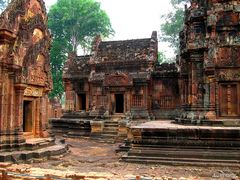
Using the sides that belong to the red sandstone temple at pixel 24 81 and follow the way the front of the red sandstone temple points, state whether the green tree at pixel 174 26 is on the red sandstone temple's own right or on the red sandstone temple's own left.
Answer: on the red sandstone temple's own left

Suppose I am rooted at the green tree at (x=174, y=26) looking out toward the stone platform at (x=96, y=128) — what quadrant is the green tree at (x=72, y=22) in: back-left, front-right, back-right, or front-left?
front-right

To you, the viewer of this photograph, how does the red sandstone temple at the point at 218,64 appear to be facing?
facing the viewer

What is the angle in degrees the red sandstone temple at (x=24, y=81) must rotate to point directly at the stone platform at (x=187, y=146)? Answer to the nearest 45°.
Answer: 0° — it already faces it

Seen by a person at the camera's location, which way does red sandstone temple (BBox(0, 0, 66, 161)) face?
facing the viewer and to the right of the viewer

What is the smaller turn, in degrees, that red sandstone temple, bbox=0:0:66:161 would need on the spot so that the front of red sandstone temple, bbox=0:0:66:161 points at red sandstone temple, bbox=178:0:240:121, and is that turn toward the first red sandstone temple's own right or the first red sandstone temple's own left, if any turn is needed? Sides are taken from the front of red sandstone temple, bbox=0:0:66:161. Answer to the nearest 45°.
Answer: approximately 45° to the first red sandstone temple's own left

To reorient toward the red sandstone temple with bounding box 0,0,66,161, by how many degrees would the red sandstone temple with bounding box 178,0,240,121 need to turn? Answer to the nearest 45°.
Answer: approximately 90° to its right

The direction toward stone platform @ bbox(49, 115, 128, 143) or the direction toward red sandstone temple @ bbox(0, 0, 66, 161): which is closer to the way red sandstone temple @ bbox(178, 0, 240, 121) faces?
the red sandstone temple

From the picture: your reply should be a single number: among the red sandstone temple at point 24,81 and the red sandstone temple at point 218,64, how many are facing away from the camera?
0

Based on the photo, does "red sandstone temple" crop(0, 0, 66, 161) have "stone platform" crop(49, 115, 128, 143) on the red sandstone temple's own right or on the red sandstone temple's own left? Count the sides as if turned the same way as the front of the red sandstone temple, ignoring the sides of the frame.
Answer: on the red sandstone temple's own left
